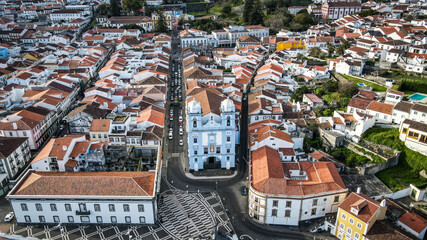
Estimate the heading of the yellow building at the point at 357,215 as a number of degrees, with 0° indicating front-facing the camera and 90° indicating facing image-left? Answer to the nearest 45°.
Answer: approximately 45°

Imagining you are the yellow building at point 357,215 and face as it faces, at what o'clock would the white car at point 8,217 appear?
The white car is roughly at 1 o'clock from the yellow building.
